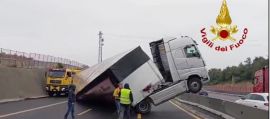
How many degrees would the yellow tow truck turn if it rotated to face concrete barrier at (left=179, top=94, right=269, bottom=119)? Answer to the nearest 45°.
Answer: approximately 45° to its left

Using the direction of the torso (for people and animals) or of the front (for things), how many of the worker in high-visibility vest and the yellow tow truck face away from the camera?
1

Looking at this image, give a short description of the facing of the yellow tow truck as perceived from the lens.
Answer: facing the viewer and to the left of the viewer

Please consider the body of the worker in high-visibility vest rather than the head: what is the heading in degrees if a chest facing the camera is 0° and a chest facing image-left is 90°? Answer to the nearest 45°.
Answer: approximately 180°

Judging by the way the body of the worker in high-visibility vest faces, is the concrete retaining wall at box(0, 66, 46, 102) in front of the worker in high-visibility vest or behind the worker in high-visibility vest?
in front

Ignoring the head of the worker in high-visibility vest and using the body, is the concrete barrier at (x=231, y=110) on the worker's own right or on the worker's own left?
on the worker's own right

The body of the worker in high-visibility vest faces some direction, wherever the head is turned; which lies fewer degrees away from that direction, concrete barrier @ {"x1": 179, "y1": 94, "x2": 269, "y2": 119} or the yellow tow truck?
the yellow tow truck

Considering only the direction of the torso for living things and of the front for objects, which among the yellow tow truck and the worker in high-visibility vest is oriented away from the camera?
the worker in high-visibility vest

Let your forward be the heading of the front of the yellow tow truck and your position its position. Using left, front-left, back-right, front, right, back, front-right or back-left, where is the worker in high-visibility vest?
front-left
